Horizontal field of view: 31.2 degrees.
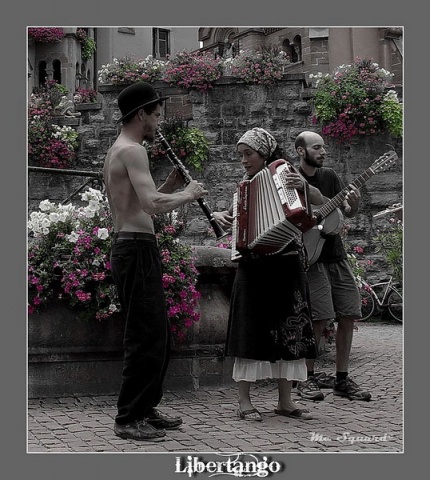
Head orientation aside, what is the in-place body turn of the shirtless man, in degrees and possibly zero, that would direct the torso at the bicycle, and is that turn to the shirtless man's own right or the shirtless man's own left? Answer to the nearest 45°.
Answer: approximately 45° to the shirtless man's own left

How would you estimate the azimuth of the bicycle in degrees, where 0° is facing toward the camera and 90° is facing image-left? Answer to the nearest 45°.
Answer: approximately 90°

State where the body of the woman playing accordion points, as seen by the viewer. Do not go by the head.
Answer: toward the camera

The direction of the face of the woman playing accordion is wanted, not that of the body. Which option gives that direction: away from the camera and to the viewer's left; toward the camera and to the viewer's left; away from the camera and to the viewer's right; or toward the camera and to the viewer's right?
toward the camera and to the viewer's left

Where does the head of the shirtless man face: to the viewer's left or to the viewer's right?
to the viewer's right

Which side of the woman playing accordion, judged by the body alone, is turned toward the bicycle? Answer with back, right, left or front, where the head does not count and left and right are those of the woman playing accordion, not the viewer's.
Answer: back

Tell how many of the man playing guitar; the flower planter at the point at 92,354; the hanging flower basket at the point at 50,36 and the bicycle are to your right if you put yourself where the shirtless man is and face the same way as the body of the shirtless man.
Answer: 0

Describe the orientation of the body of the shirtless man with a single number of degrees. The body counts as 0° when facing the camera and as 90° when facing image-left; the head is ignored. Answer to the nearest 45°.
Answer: approximately 270°

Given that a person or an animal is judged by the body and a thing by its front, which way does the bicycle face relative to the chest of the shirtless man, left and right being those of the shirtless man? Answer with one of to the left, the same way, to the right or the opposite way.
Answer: the opposite way

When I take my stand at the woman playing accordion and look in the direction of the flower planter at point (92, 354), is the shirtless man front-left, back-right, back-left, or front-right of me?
front-left

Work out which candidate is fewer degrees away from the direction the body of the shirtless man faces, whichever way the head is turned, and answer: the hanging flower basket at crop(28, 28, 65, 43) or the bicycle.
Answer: the bicycle
